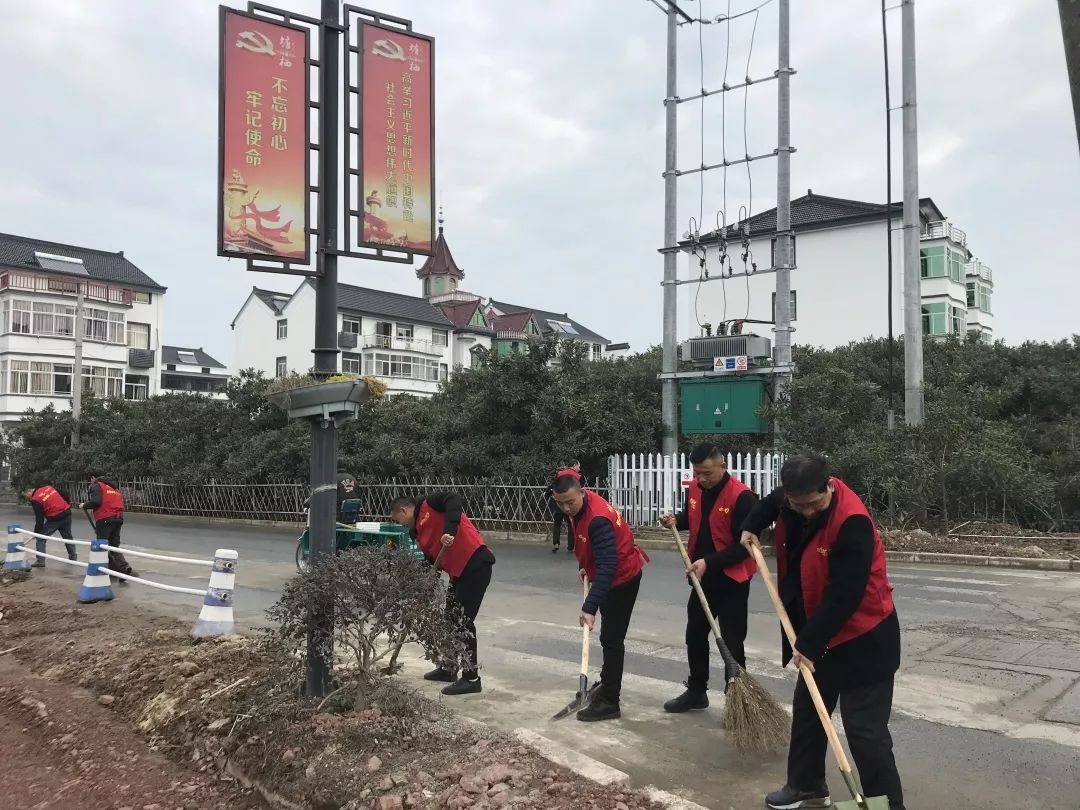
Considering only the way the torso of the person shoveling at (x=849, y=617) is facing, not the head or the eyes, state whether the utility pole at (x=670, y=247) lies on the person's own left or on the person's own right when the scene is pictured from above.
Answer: on the person's own right

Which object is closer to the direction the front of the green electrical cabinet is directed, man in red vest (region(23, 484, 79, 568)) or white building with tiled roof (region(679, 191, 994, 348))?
the man in red vest

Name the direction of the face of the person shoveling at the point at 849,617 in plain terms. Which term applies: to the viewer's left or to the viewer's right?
to the viewer's left

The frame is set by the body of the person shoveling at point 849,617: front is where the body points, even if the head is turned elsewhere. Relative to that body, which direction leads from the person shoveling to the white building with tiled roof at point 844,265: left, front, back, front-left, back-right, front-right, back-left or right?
back-right

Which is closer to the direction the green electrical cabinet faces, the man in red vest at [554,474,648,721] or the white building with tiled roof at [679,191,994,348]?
the man in red vest

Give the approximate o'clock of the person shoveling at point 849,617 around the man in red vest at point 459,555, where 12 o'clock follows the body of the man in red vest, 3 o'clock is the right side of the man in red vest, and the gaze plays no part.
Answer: The person shoveling is roughly at 8 o'clock from the man in red vest.

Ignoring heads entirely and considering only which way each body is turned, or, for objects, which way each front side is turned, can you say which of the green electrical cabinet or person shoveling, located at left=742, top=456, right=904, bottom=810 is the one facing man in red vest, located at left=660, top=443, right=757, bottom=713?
the green electrical cabinet

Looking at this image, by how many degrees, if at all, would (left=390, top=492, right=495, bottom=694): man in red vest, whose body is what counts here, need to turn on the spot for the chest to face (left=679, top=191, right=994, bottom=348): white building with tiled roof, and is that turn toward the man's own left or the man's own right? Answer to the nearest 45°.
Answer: approximately 135° to the man's own right

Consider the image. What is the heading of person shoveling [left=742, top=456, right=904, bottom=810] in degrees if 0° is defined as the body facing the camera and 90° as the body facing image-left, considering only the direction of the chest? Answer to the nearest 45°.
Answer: approximately 45°

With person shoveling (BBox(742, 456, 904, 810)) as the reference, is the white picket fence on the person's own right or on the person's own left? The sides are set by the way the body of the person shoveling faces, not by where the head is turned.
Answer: on the person's own right

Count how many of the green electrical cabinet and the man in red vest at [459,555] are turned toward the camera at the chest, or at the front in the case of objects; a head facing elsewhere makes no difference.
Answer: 1

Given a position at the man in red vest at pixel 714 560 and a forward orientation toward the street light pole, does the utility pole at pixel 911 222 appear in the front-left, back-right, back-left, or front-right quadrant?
back-right

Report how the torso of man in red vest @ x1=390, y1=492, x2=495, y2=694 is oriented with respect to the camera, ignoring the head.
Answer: to the viewer's left

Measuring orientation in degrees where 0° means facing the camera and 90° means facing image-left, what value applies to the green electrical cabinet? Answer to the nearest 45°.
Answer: approximately 0°
